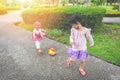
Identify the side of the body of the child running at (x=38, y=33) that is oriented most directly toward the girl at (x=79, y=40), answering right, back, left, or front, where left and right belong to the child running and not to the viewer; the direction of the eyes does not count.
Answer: front

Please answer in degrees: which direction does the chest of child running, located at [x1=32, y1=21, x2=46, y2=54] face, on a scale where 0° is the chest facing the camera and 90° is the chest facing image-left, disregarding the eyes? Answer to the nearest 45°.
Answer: approximately 315°

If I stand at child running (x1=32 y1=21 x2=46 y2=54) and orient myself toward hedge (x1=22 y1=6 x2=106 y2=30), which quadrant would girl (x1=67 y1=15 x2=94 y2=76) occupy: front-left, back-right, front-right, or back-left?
back-right

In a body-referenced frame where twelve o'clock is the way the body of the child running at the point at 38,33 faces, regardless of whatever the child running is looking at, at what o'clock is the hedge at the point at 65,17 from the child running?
The hedge is roughly at 8 o'clock from the child running.

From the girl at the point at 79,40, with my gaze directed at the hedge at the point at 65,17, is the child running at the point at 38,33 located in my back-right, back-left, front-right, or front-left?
front-left

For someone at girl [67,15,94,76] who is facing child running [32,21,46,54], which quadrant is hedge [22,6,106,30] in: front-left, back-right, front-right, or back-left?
front-right

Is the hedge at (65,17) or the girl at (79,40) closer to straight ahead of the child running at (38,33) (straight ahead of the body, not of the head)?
the girl
